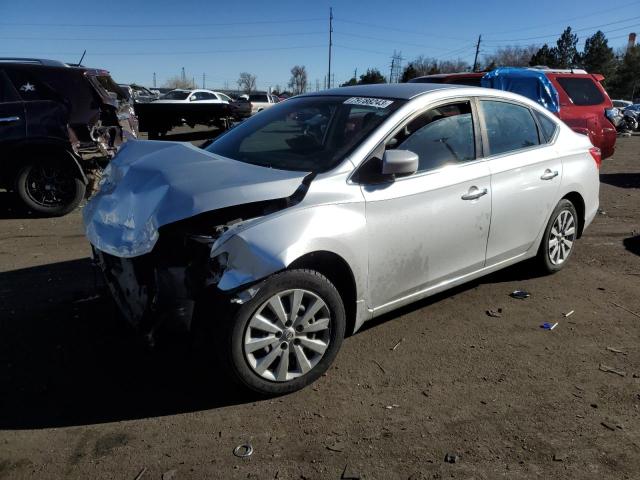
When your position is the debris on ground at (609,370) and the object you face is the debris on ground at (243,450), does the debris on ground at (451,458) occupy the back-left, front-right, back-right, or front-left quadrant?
front-left

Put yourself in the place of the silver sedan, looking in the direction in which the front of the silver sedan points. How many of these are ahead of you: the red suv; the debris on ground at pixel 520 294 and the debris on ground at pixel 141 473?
1

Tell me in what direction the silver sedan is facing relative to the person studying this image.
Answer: facing the viewer and to the left of the viewer

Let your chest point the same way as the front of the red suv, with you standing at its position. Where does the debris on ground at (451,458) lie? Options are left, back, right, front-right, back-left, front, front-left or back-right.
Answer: left
